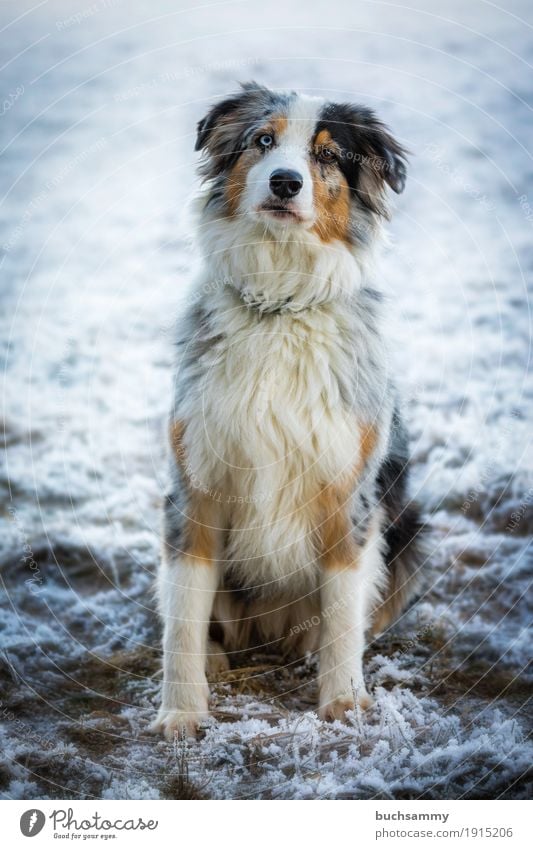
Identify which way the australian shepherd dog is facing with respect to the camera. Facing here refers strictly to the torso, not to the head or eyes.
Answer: toward the camera
